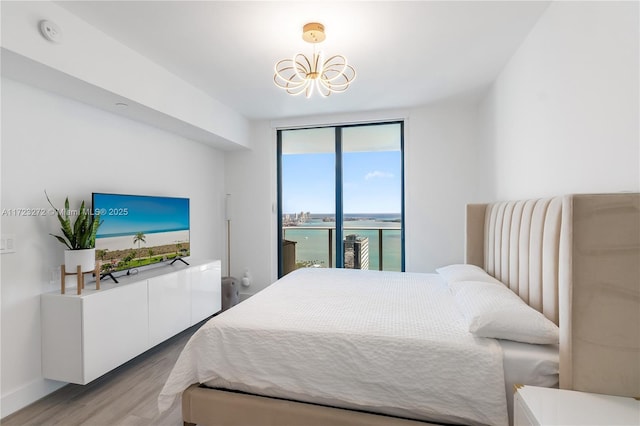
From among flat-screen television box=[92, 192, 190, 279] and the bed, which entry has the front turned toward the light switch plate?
the bed

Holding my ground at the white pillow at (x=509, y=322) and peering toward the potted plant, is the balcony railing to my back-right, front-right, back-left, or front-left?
front-right

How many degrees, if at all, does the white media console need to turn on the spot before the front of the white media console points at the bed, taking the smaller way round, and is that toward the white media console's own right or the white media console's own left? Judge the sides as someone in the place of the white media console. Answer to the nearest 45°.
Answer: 0° — it already faces it

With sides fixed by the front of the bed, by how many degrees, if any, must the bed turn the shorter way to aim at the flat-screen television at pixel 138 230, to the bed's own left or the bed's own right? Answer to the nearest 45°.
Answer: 0° — it already faces it

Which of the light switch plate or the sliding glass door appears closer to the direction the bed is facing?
the light switch plate

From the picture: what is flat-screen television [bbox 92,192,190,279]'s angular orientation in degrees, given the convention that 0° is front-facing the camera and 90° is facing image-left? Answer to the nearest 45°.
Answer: approximately 315°

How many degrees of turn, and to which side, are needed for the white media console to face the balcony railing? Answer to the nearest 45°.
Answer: approximately 45° to its left

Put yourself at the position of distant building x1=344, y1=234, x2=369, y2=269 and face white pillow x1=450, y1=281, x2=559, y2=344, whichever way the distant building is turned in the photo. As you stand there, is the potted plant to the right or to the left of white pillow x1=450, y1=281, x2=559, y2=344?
right

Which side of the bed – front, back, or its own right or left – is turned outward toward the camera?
left

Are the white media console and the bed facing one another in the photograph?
yes

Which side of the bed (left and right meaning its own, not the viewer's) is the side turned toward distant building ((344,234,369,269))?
right

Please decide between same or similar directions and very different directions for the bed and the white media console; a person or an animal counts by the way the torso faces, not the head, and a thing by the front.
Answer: very different directions

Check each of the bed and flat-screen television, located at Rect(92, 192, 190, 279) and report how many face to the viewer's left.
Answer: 1

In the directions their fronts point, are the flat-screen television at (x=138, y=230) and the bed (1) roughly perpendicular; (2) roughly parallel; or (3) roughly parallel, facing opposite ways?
roughly parallel, facing opposite ways

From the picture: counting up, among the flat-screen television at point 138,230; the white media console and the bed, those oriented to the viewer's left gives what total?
1

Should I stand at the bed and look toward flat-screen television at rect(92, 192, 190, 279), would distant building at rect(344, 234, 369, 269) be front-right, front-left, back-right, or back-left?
front-right

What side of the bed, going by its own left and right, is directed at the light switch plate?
front

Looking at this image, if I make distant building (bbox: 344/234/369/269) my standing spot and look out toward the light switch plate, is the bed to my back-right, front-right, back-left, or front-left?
front-left

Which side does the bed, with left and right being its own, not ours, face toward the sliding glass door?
right
